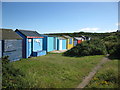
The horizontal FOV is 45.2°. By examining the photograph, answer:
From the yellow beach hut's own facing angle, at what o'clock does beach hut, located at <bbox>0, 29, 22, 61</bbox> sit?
The beach hut is roughly at 2 o'clock from the yellow beach hut.

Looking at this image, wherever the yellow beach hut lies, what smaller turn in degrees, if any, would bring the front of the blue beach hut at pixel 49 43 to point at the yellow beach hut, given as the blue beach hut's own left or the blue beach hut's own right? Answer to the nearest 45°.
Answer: approximately 90° to the blue beach hut's own left

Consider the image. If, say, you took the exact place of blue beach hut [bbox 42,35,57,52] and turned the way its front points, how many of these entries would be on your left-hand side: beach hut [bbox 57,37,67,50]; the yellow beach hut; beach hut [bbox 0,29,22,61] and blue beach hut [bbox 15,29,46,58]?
2

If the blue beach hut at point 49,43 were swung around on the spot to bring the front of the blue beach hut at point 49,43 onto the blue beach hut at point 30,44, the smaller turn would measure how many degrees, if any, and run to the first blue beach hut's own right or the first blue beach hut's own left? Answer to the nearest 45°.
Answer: approximately 90° to the first blue beach hut's own right

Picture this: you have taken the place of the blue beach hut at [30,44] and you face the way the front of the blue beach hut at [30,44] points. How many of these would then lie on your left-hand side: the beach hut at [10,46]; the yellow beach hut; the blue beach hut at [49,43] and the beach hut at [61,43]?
3

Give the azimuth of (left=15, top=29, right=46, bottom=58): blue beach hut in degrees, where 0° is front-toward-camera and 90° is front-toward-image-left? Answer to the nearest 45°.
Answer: approximately 315°

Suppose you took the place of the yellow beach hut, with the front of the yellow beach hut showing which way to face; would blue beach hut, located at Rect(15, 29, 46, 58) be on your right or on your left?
on your right

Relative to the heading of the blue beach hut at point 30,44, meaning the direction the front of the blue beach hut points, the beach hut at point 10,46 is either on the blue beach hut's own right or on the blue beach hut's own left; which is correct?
on the blue beach hut's own right

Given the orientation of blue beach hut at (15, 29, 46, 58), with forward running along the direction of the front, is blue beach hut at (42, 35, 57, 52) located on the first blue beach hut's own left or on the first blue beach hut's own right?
on the first blue beach hut's own left

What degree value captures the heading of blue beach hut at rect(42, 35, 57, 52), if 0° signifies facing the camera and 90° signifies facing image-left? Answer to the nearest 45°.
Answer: approximately 315°
